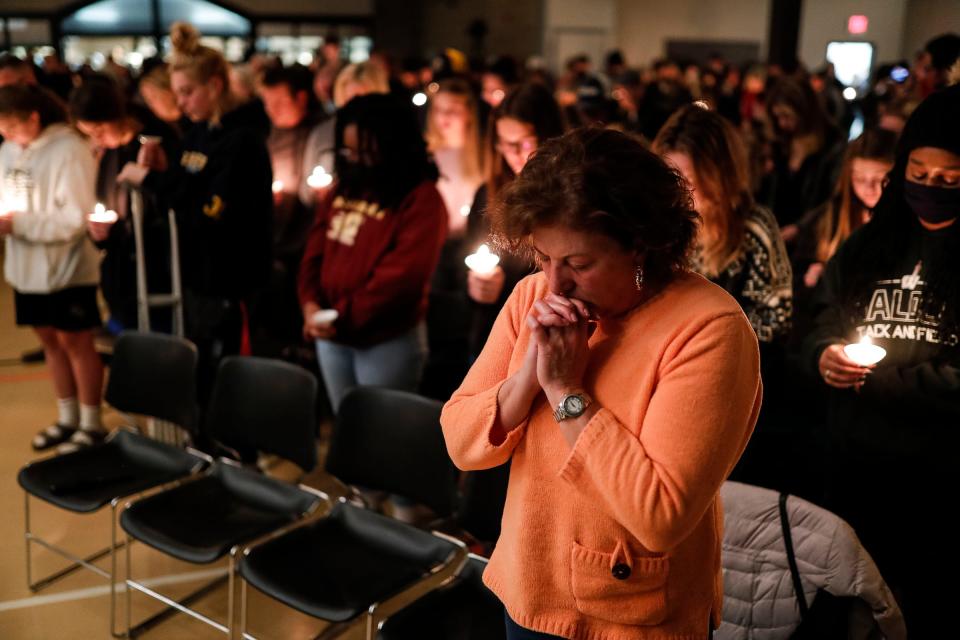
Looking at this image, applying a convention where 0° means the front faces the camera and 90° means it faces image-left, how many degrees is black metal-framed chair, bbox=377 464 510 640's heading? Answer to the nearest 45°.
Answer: approximately 45°

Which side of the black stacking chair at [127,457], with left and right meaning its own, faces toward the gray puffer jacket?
left

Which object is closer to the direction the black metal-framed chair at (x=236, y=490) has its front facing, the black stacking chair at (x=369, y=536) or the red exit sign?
the black stacking chair

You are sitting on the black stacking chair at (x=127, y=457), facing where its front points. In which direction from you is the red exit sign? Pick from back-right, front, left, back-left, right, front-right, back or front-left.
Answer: back

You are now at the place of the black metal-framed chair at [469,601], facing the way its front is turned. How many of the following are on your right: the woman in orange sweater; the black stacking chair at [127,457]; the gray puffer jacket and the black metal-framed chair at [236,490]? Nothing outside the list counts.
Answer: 2

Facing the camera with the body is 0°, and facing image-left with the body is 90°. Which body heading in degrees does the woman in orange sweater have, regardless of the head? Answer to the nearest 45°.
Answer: approximately 45°
